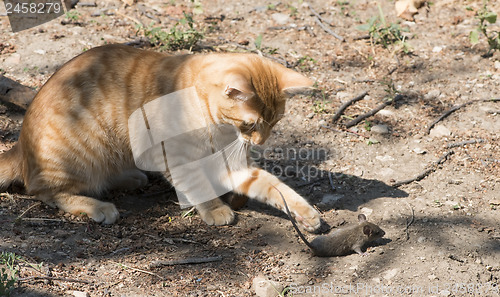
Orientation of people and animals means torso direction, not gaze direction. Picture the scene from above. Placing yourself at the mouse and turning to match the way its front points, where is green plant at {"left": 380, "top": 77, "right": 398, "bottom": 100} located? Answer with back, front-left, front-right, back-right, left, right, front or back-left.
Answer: left

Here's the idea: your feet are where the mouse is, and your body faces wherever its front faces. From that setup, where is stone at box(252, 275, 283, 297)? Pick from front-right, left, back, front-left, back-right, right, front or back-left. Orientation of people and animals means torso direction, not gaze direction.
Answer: back-right

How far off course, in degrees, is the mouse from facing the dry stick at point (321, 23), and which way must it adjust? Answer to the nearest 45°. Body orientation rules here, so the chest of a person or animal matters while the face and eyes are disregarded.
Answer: approximately 90° to its left

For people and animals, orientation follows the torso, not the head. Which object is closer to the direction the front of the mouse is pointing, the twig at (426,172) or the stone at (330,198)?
the twig

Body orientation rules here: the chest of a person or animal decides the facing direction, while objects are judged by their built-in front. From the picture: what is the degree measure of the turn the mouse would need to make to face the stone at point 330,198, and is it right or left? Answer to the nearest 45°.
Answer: approximately 90° to its left

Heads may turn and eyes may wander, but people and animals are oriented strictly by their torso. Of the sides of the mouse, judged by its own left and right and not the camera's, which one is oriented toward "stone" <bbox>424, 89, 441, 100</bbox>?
left

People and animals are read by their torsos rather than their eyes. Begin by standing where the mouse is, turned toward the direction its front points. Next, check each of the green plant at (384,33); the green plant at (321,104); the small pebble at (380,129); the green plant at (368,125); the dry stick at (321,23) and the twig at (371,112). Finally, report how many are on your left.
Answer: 6

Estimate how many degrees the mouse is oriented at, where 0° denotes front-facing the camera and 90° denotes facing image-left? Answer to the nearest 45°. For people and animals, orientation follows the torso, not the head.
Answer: approximately 270°

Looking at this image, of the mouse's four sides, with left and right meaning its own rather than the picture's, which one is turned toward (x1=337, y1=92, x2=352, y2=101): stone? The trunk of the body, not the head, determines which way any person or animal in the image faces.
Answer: left

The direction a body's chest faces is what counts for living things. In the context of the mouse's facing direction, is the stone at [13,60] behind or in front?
behind

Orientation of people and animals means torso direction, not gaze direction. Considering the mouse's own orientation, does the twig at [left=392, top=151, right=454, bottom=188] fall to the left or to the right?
on its left

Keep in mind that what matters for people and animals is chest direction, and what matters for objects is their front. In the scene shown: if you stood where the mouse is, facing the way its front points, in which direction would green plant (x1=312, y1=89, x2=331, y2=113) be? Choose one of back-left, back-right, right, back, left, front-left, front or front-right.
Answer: left

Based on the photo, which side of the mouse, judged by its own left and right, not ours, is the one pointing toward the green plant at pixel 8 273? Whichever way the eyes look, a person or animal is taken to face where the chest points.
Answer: back

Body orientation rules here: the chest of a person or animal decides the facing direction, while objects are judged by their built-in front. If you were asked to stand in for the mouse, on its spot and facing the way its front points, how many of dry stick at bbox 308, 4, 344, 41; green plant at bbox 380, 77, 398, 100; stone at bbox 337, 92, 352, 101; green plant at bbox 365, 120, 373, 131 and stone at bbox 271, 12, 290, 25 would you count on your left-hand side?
5
